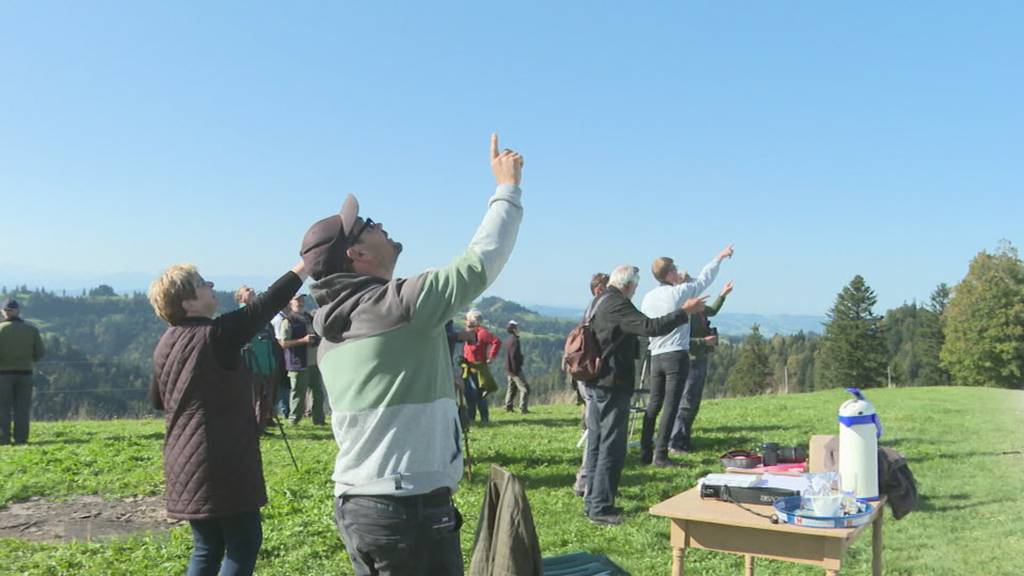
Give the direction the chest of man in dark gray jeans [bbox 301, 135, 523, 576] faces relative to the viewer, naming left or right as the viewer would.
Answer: facing away from the viewer and to the right of the viewer

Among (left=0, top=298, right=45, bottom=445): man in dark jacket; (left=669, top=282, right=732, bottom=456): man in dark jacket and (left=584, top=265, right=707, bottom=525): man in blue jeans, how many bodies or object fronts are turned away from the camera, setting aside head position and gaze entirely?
1

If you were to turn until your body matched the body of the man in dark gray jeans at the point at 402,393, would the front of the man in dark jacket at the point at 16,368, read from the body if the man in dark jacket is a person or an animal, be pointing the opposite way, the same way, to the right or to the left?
to the left

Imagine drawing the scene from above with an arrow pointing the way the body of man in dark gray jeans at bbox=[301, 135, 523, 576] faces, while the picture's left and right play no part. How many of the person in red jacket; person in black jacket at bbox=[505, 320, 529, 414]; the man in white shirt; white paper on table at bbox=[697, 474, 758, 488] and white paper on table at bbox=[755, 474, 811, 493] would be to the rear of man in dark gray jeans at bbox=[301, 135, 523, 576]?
0

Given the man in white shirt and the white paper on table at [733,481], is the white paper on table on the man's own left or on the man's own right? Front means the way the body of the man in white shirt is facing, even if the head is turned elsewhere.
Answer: on the man's own right

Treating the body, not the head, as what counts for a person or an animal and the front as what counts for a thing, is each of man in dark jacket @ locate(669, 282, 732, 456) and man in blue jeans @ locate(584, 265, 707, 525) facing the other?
no

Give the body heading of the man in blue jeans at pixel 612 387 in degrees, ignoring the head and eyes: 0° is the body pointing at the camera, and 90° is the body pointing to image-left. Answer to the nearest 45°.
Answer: approximately 270°

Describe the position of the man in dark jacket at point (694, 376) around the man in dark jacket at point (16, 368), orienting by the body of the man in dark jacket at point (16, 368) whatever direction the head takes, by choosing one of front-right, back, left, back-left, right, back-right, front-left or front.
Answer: back-right

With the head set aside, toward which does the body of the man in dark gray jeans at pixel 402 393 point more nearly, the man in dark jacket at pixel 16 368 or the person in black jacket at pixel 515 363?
the person in black jacket

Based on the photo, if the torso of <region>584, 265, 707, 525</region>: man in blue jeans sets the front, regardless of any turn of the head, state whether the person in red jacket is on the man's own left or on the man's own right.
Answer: on the man's own left

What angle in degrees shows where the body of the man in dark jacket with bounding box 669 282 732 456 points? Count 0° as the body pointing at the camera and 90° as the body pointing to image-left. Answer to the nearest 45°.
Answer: approximately 270°

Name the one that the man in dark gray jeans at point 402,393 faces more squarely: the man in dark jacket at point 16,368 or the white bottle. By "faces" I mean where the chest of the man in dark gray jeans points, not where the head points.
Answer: the white bottle

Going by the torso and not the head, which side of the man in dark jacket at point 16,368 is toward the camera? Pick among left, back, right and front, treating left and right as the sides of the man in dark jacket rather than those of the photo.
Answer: back

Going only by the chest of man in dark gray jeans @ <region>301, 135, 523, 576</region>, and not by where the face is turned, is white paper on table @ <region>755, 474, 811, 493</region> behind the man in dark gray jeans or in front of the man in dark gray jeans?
in front

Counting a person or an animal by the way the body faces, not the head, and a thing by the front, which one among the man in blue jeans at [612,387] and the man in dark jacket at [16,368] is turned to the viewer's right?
the man in blue jeans
